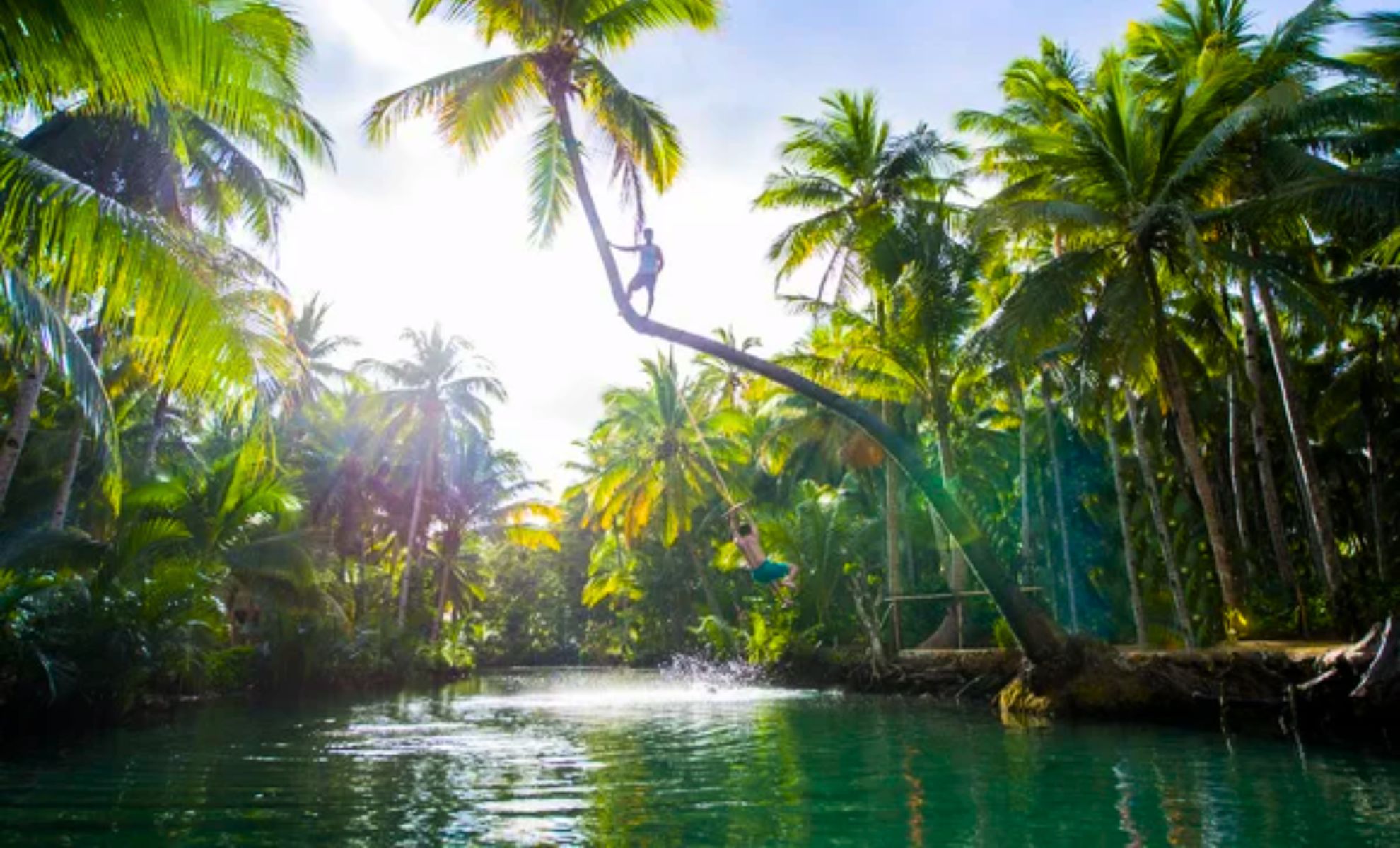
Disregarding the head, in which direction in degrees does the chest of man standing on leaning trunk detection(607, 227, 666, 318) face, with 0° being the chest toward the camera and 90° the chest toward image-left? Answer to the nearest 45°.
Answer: approximately 45°

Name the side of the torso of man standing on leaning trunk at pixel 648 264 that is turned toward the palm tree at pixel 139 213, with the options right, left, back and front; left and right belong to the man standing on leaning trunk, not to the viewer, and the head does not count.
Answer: front

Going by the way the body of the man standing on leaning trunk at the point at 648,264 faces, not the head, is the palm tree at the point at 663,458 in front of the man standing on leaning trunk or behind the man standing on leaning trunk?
behind

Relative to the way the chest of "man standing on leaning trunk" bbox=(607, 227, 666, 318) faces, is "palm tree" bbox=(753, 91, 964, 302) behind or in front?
behind

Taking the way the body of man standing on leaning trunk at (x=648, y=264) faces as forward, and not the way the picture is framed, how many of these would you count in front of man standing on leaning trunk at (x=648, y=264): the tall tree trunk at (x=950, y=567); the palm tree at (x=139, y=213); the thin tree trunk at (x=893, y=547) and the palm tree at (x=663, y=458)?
1

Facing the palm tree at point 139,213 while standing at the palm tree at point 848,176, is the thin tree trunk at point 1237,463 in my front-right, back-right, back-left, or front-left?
back-left
